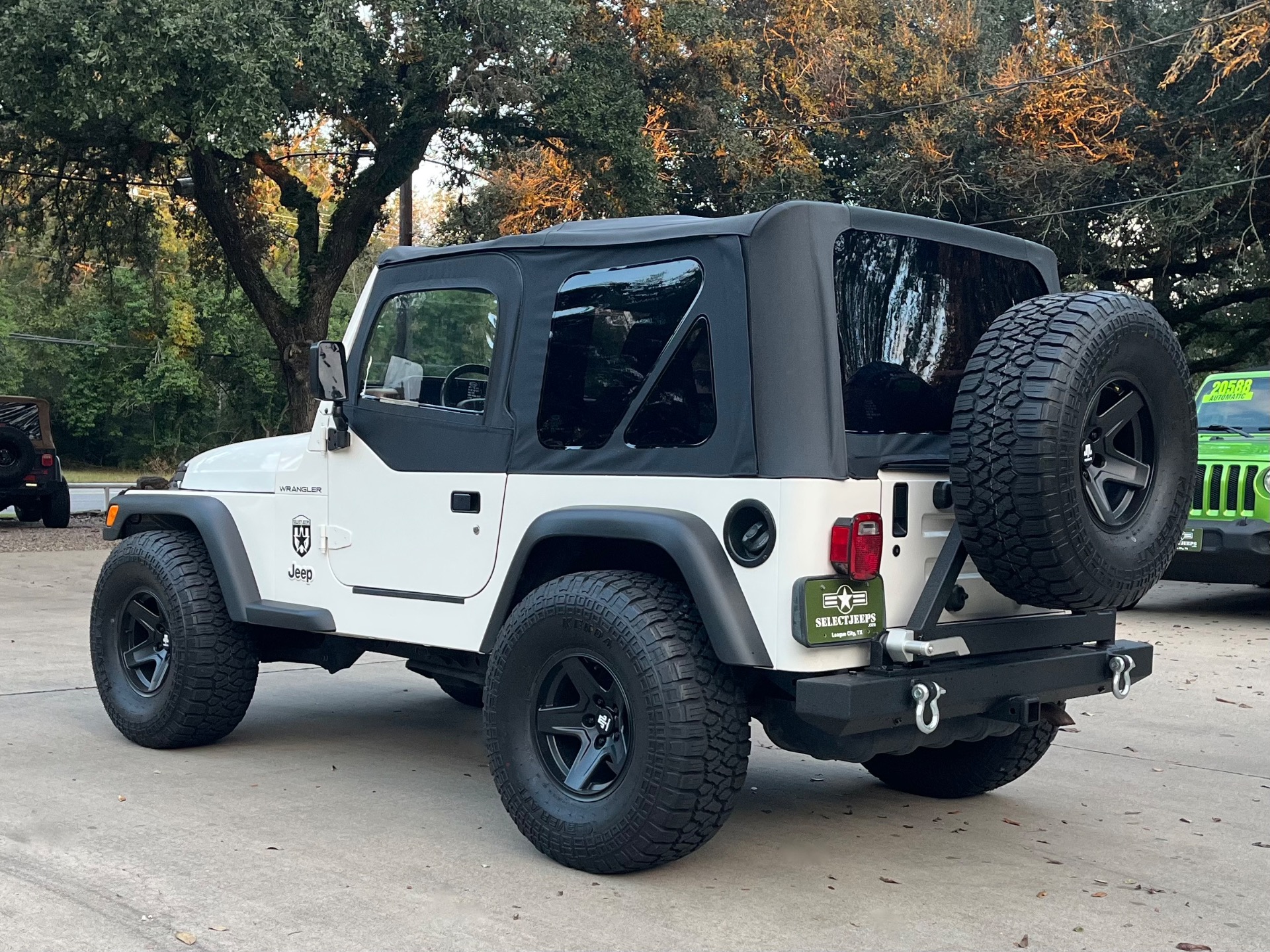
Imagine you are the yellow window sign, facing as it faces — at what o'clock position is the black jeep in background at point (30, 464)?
The black jeep in background is roughly at 3 o'clock from the yellow window sign.

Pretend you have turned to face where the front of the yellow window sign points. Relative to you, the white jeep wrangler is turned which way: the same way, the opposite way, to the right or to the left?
to the right

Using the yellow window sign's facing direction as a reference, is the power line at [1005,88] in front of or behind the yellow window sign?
behind

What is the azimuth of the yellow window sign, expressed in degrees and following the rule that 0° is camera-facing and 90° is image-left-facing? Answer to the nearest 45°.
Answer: approximately 0°

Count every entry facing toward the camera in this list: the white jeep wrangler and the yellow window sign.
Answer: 1

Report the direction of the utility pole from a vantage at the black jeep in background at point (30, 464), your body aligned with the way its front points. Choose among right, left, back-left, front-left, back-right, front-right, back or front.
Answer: right

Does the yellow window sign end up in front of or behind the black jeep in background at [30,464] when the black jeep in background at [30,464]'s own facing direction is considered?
behind

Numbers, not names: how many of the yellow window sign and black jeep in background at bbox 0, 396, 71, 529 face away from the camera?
1

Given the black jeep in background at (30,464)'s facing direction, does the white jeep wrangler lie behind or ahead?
behind

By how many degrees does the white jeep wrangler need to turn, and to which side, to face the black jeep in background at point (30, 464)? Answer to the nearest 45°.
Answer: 0° — it already faces it

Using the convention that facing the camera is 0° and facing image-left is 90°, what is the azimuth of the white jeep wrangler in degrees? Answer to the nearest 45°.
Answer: approximately 135°

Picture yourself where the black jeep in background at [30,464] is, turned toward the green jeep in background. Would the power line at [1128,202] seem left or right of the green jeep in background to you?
left

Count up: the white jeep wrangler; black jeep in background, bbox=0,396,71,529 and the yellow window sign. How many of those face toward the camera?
1

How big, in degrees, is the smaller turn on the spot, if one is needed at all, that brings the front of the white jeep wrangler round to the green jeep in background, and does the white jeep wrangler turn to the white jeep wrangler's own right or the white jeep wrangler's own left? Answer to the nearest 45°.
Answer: approximately 90° to the white jeep wrangler's own right

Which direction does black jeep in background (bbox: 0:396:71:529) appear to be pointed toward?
away from the camera

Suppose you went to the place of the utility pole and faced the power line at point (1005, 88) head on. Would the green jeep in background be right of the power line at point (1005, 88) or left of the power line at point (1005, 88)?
right
